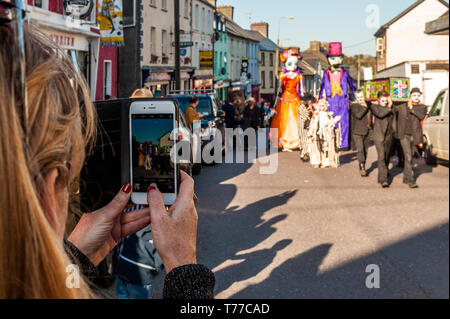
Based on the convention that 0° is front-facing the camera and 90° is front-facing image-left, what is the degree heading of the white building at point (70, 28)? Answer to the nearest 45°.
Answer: approximately 315°

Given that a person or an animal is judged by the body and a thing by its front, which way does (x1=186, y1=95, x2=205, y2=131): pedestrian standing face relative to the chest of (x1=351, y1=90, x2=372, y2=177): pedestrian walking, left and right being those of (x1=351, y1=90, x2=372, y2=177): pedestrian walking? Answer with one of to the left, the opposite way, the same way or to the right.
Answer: to the left

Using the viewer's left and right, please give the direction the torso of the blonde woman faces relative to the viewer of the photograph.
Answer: facing away from the viewer and to the right of the viewer

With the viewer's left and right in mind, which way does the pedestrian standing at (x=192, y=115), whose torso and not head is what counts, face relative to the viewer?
facing to the right of the viewer
